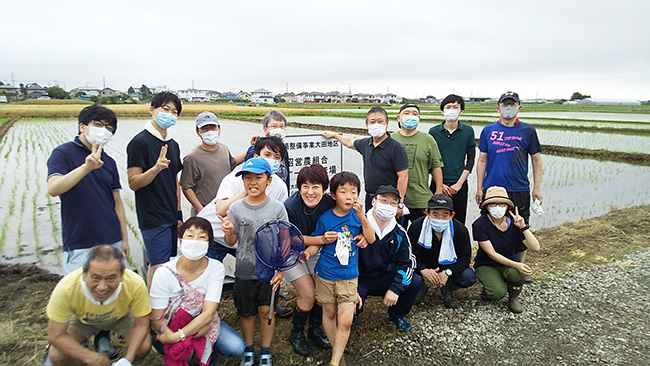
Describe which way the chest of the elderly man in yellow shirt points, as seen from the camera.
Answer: toward the camera

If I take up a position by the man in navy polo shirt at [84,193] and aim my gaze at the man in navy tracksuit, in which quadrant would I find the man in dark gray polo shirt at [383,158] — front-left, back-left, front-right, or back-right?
front-left

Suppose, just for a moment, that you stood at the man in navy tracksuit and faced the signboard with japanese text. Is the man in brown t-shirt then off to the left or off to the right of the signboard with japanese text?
left

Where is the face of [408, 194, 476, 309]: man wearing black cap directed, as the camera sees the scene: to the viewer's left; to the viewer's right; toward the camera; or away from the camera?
toward the camera

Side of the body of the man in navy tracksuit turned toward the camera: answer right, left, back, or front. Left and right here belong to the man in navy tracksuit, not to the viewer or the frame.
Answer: front

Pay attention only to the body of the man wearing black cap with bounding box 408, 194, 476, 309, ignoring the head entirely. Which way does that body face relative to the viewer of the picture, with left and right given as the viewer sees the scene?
facing the viewer

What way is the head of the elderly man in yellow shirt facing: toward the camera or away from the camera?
toward the camera

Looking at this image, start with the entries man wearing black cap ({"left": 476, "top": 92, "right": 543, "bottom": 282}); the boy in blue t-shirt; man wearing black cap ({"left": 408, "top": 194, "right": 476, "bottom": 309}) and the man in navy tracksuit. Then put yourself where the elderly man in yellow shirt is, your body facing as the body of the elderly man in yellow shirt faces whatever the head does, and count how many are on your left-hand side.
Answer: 4

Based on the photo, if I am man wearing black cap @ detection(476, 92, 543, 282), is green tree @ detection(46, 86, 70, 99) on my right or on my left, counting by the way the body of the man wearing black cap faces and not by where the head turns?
on my right

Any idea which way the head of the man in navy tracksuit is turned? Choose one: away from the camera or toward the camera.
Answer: toward the camera

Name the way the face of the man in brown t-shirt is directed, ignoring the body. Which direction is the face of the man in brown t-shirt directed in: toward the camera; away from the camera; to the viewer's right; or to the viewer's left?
toward the camera

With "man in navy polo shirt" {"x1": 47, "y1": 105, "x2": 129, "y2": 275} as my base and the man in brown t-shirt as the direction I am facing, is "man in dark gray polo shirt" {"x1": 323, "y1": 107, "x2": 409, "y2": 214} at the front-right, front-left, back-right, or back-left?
front-right

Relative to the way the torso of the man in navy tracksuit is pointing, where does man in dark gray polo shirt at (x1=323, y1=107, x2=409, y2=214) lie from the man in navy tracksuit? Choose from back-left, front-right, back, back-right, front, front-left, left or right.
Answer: back

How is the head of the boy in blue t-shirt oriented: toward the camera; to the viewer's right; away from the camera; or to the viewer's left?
toward the camera

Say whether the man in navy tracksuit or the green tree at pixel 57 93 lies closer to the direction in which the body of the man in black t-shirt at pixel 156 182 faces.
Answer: the man in navy tracksuit
